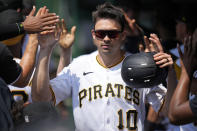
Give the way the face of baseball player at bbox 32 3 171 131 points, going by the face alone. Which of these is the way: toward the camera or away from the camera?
toward the camera

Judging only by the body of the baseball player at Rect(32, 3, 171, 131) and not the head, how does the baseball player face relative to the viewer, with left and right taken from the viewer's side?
facing the viewer
